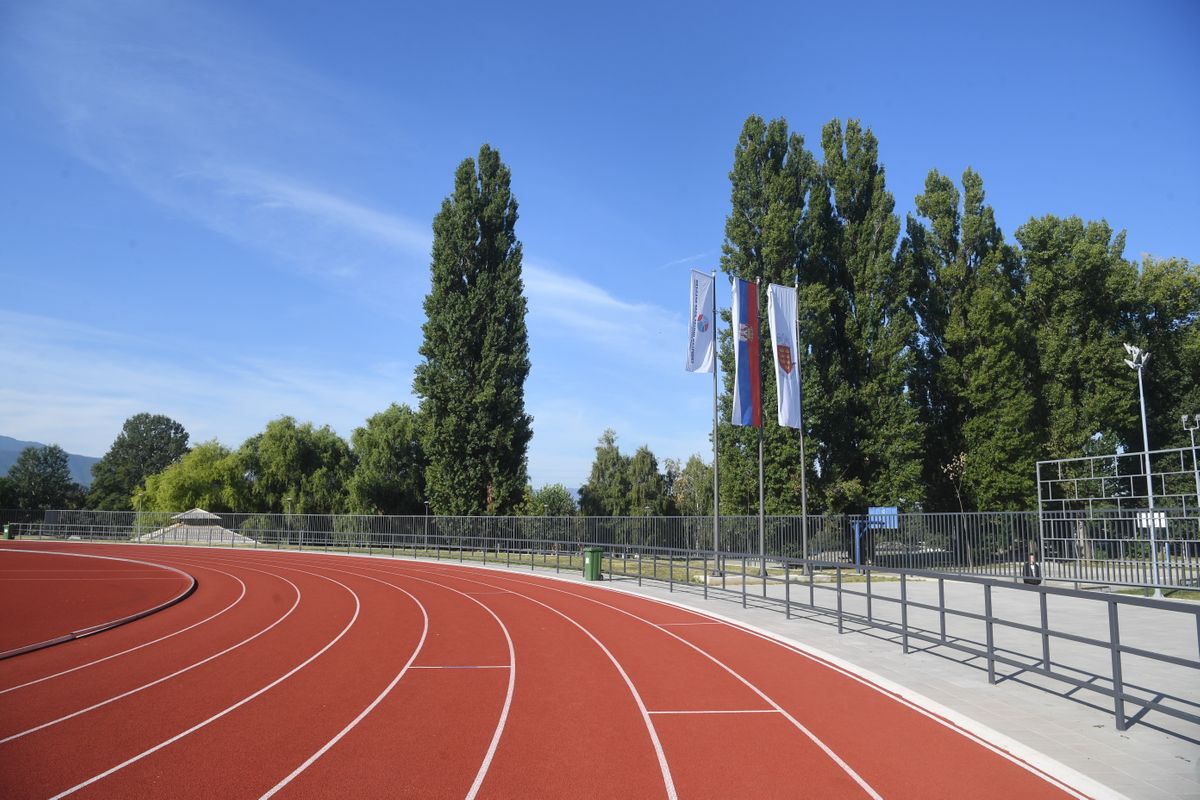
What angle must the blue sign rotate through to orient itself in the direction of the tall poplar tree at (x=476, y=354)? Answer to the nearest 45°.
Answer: approximately 90° to its right

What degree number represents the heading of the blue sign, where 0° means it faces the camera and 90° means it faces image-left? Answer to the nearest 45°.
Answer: approximately 0°

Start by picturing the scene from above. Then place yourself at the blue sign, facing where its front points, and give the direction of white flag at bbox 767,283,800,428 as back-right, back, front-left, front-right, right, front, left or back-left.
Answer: front-right

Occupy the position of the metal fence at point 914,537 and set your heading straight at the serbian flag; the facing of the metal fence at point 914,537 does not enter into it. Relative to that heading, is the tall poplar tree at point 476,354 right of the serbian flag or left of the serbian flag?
right

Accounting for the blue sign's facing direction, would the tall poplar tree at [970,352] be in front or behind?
behind

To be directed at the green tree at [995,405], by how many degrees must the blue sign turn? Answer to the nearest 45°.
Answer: approximately 135° to its left

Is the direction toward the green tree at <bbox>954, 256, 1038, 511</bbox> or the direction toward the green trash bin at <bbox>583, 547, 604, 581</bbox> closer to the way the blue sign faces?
the green trash bin

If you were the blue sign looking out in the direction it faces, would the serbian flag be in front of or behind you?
in front

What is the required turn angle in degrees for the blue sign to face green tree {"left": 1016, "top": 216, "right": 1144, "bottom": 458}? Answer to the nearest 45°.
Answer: approximately 135° to its left
